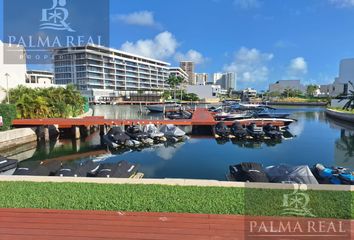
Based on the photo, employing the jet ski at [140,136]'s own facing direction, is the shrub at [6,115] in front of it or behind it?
in front

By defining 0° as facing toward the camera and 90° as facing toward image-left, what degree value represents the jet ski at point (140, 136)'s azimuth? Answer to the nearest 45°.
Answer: approximately 135°

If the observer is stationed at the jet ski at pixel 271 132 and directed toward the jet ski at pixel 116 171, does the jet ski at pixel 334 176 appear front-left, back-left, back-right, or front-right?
front-left

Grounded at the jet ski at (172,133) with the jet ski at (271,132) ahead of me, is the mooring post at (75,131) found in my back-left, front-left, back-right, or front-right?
back-left

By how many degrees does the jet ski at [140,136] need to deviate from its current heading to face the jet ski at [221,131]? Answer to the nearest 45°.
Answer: approximately 135° to its right

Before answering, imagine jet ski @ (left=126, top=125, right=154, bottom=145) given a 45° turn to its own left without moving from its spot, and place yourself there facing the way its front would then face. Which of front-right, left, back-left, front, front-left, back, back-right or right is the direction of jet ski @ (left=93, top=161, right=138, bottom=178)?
left
